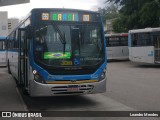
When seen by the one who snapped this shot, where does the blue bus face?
facing the viewer

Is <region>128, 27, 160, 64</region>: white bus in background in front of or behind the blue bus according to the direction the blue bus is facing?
behind

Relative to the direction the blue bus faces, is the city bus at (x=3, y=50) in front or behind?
behind

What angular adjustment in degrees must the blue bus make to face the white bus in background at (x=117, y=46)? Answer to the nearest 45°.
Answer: approximately 180°

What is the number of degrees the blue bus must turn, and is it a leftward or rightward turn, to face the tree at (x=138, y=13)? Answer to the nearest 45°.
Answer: approximately 180°

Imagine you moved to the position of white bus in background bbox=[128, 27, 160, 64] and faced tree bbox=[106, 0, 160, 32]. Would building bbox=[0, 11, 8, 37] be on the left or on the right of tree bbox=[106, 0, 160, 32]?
left

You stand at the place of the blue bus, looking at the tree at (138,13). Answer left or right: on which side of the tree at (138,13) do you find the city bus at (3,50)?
left

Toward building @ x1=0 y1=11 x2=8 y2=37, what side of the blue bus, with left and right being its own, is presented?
back
